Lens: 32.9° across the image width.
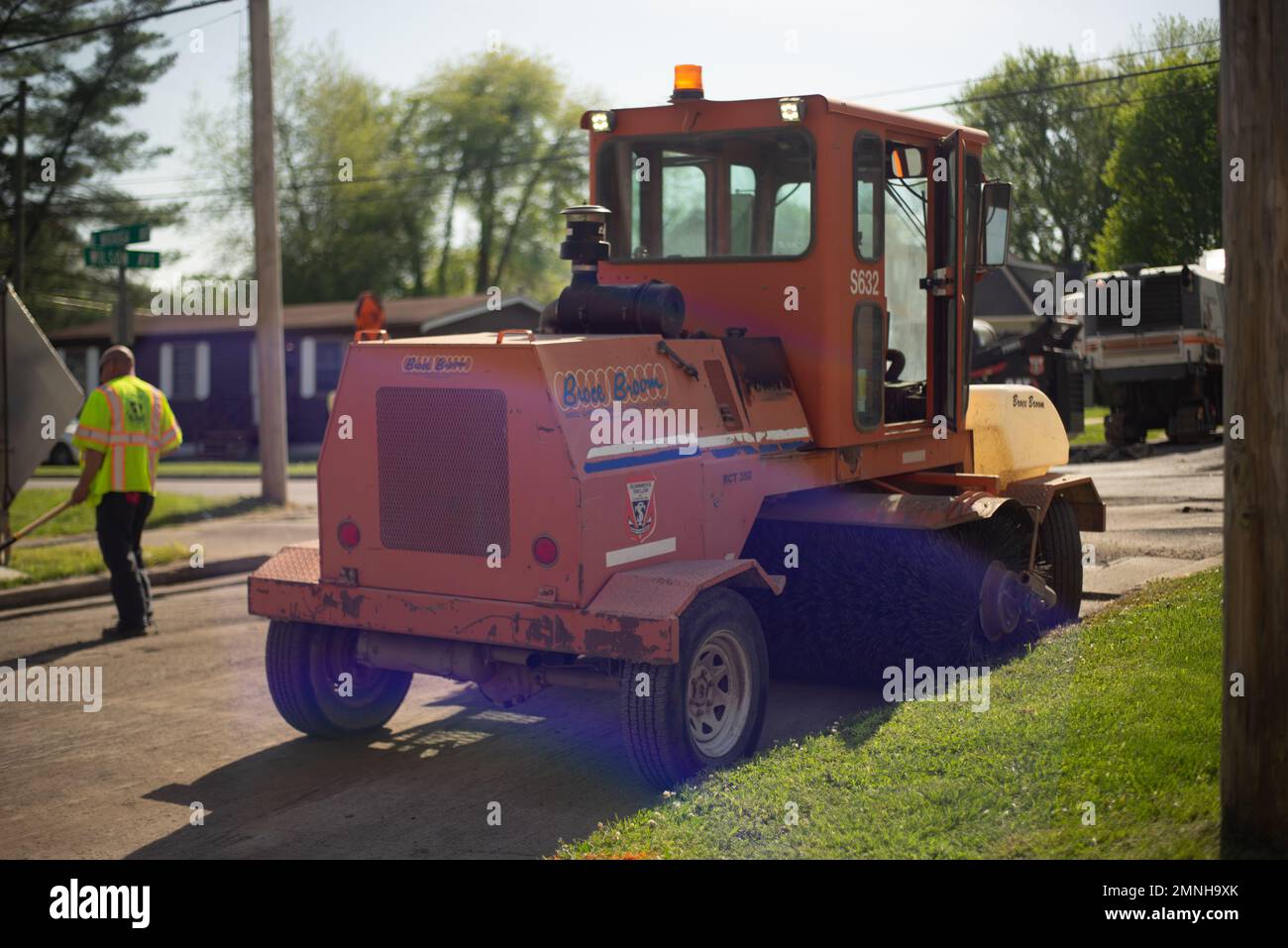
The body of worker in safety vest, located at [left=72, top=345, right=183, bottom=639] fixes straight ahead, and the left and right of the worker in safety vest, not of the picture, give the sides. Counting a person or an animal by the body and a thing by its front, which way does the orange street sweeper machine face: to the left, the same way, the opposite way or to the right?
to the right

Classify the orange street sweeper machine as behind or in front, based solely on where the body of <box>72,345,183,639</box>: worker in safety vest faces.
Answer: behind

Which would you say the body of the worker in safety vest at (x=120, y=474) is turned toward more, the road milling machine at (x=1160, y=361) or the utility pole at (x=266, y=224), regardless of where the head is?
the utility pole

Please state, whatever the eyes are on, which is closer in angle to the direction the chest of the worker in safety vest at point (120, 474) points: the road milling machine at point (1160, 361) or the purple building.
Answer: the purple building

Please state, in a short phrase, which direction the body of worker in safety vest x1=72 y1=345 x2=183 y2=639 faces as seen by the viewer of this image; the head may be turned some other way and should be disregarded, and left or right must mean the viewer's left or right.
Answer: facing away from the viewer and to the left of the viewer

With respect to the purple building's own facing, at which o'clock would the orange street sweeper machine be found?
The orange street sweeper machine is roughly at 12 o'clock from the purple building.

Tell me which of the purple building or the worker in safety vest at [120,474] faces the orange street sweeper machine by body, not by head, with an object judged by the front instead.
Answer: the purple building

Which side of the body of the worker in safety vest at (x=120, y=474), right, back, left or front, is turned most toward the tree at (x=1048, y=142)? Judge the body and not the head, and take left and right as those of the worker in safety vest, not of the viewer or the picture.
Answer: right

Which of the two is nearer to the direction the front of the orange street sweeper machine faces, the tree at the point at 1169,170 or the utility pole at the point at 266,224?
the tree

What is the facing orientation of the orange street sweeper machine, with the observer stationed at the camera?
facing away from the viewer and to the right of the viewer

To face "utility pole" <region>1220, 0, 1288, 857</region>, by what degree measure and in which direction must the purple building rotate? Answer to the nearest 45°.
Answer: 0° — it already faces it
